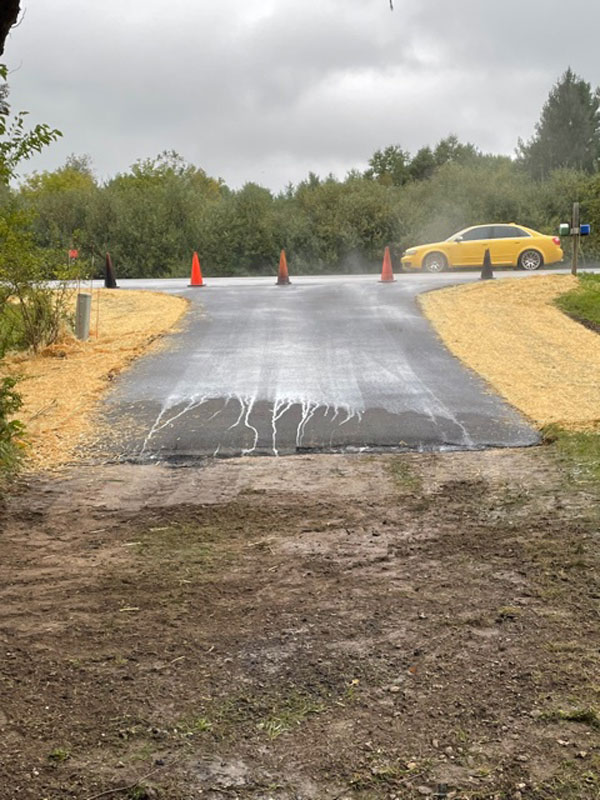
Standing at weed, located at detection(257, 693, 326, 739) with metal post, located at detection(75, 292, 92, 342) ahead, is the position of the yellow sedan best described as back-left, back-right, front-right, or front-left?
front-right

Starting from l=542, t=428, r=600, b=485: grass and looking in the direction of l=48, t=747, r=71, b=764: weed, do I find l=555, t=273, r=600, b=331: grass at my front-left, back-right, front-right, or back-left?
back-right

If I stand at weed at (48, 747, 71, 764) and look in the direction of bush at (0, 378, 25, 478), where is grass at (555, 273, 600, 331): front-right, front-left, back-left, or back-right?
front-right

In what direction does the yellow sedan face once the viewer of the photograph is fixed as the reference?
facing to the left of the viewer

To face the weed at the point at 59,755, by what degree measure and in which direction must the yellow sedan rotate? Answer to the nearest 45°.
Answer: approximately 90° to its left

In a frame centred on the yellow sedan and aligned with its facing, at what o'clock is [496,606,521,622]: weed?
The weed is roughly at 9 o'clock from the yellow sedan.

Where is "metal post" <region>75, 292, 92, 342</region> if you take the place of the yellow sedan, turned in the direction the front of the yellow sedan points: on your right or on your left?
on your left

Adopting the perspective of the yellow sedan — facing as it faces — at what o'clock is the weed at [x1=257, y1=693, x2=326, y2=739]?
The weed is roughly at 9 o'clock from the yellow sedan.
